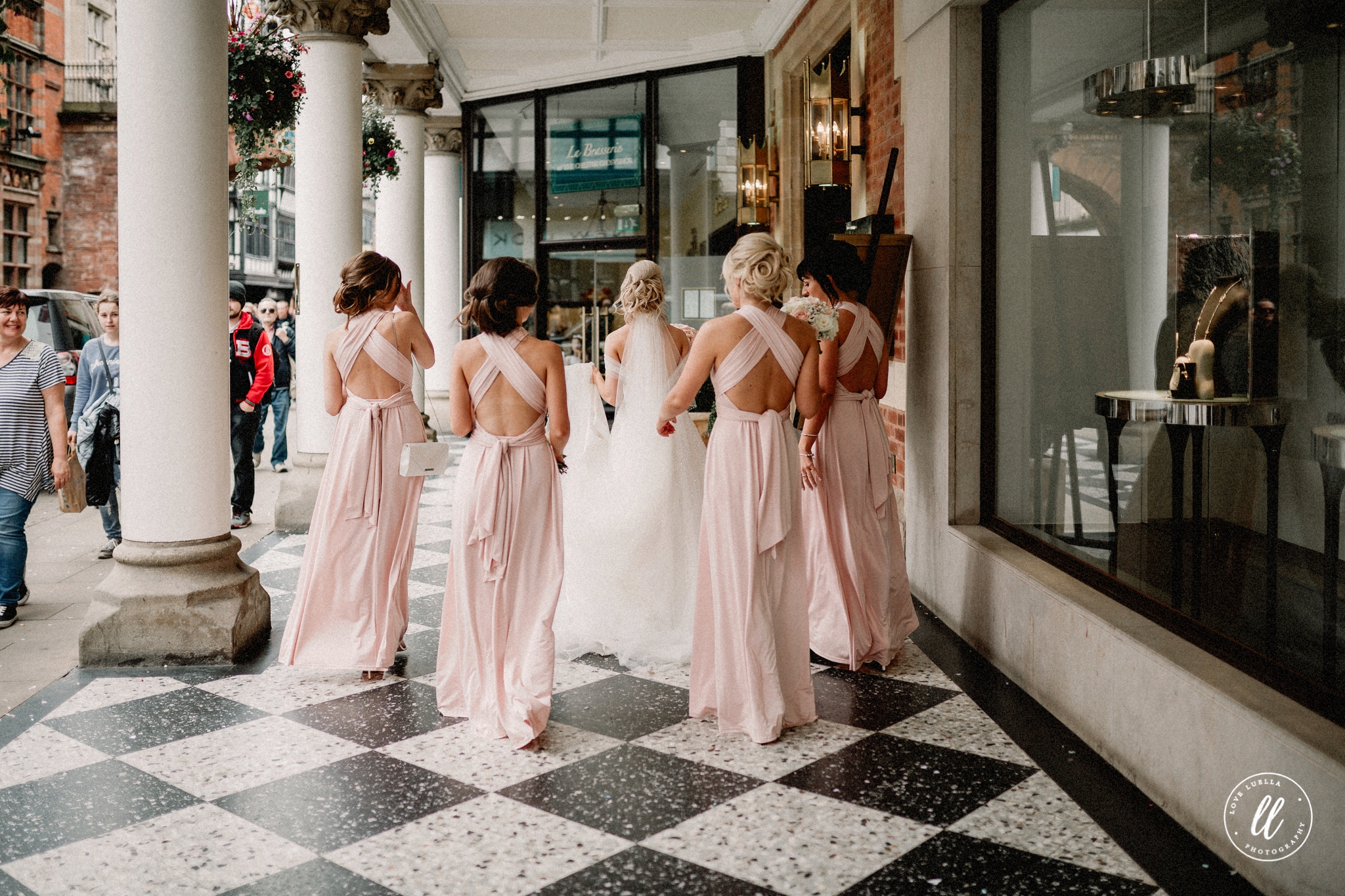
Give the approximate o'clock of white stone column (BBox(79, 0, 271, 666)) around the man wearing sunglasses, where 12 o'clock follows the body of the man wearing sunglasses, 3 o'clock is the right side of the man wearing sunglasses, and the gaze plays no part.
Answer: The white stone column is roughly at 12 o'clock from the man wearing sunglasses.

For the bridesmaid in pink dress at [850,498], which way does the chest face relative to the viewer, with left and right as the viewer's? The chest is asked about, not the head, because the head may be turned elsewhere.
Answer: facing away from the viewer and to the left of the viewer

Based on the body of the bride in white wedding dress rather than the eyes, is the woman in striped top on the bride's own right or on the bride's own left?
on the bride's own left

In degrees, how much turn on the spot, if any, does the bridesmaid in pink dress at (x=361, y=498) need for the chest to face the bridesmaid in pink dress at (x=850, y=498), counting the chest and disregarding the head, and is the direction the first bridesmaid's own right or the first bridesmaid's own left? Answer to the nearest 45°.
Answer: approximately 90° to the first bridesmaid's own right

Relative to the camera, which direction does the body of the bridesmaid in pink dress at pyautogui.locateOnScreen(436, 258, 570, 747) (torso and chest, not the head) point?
away from the camera

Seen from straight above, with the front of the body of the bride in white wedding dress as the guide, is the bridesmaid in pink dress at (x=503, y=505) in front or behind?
behind

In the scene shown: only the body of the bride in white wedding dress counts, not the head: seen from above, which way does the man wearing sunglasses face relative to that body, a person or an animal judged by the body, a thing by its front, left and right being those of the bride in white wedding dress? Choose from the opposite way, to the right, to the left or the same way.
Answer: the opposite way

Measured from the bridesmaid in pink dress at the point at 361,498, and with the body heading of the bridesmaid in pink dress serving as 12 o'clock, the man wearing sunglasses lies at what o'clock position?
The man wearing sunglasses is roughly at 12 o'clock from the bridesmaid in pink dress.

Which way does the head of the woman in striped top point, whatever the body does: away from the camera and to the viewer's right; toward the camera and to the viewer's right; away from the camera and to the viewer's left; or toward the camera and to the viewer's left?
toward the camera and to the viewer's right

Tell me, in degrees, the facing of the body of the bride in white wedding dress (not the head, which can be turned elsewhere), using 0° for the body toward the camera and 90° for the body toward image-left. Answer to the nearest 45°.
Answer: approximately 180°

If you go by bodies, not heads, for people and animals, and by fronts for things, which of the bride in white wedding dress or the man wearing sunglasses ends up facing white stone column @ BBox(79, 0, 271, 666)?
the man wearing sunglasses
